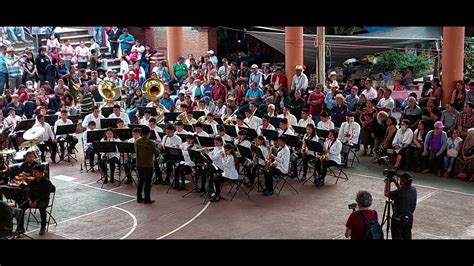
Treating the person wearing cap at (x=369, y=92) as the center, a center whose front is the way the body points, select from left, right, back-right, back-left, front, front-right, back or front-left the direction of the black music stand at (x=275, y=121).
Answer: front

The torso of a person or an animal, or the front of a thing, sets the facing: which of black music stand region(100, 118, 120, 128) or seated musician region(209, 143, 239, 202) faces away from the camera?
the black music stand

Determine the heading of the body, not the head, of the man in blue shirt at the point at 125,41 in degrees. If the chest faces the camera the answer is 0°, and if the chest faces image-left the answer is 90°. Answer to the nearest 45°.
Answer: approximately 0°

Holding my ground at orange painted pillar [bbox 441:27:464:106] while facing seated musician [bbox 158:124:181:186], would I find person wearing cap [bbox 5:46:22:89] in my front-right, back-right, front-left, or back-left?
front-right

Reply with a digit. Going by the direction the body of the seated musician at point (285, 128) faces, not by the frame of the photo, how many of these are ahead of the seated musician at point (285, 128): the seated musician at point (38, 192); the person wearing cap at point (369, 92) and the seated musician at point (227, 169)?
2

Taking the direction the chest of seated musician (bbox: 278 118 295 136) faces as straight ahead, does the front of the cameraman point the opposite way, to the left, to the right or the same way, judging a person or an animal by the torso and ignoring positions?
to the right

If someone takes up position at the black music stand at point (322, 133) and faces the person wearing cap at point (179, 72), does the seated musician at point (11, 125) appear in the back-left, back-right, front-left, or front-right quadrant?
front-left

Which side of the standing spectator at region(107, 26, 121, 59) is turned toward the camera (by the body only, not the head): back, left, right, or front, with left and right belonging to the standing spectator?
front

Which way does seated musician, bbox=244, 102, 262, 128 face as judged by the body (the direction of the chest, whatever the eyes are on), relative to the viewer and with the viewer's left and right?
facing the viewer and to the left of the viewer

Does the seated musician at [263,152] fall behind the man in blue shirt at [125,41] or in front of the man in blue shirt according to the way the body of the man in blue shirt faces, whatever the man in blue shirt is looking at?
in front

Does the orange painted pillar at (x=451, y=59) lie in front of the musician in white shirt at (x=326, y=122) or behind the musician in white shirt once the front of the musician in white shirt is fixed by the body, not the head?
behind

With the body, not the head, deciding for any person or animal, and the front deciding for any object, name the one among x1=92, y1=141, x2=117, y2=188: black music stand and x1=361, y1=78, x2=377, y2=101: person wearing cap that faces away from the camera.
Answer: the black music stand

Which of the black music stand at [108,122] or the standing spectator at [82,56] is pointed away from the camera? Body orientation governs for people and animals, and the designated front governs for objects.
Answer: the black music stand

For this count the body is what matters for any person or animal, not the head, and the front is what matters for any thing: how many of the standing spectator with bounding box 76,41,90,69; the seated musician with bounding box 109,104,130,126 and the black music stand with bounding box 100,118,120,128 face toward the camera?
2
